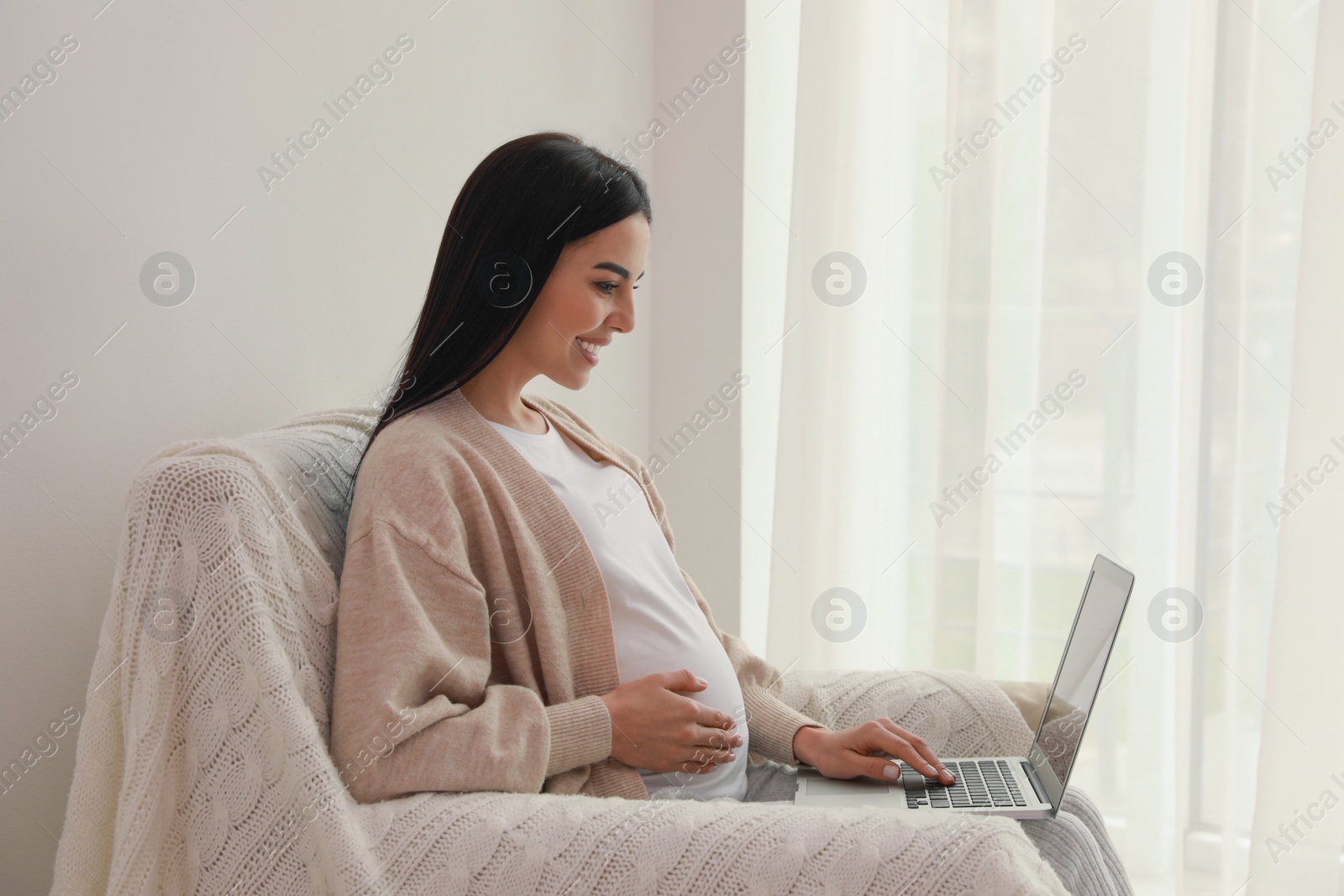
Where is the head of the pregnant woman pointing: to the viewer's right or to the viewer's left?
to the viewer's right

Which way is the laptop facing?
to the viewer's left
